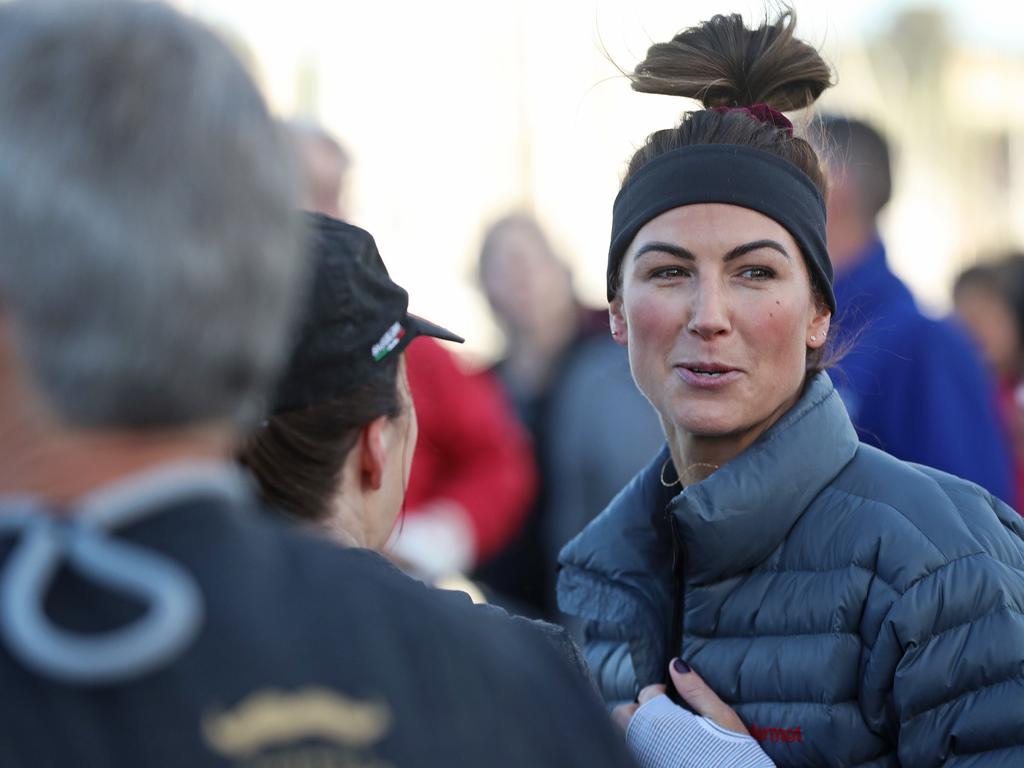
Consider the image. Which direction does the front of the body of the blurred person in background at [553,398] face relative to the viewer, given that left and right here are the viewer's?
facing the viewer and to the left of the viewer

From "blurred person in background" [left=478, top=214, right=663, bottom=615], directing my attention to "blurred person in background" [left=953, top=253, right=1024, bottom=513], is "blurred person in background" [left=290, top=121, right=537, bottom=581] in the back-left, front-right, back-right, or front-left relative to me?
back-right

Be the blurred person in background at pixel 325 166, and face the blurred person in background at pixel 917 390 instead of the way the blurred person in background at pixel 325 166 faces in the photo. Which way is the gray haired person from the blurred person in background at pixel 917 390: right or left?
right

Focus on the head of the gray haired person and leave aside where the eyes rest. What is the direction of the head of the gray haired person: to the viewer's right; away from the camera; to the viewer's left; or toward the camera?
away from the camera

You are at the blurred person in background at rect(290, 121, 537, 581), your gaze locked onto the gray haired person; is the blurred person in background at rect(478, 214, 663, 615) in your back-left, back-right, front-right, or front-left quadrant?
back-left

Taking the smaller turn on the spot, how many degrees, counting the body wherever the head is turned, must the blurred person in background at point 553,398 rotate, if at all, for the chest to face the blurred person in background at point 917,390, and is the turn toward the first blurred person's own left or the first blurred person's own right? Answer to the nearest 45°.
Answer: approximately 90° to the first blurred person's own left

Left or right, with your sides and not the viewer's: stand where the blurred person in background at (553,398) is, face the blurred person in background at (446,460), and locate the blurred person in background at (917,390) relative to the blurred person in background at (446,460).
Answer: left
